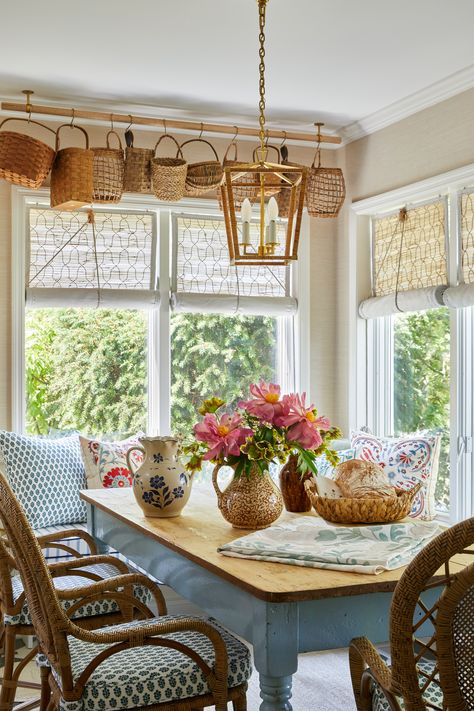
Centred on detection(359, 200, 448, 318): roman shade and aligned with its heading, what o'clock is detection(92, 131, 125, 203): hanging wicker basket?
The hanging wicker basket is roughly at 1 o'clock from the roman shade.

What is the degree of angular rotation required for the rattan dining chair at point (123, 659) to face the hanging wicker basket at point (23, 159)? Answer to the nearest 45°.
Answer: approximately 90° to its left

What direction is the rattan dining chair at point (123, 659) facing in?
to the viewer's right

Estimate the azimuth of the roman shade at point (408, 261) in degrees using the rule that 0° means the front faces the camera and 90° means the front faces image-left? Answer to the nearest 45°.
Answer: approximately 45°

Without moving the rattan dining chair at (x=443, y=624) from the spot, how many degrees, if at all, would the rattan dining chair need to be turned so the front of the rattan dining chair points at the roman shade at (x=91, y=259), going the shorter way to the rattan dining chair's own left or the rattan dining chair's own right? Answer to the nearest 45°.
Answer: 0° — it already faces it

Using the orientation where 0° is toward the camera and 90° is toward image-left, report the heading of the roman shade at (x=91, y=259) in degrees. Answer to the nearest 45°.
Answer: approximately 0°

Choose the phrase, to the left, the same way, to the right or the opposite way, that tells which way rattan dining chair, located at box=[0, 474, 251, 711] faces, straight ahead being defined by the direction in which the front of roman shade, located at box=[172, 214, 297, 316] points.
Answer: to the left

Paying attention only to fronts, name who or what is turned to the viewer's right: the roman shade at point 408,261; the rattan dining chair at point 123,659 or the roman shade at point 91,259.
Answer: the rattan dining chair

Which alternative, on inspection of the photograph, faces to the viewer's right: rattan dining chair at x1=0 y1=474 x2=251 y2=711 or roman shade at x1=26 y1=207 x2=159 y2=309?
the rattan dining chair
